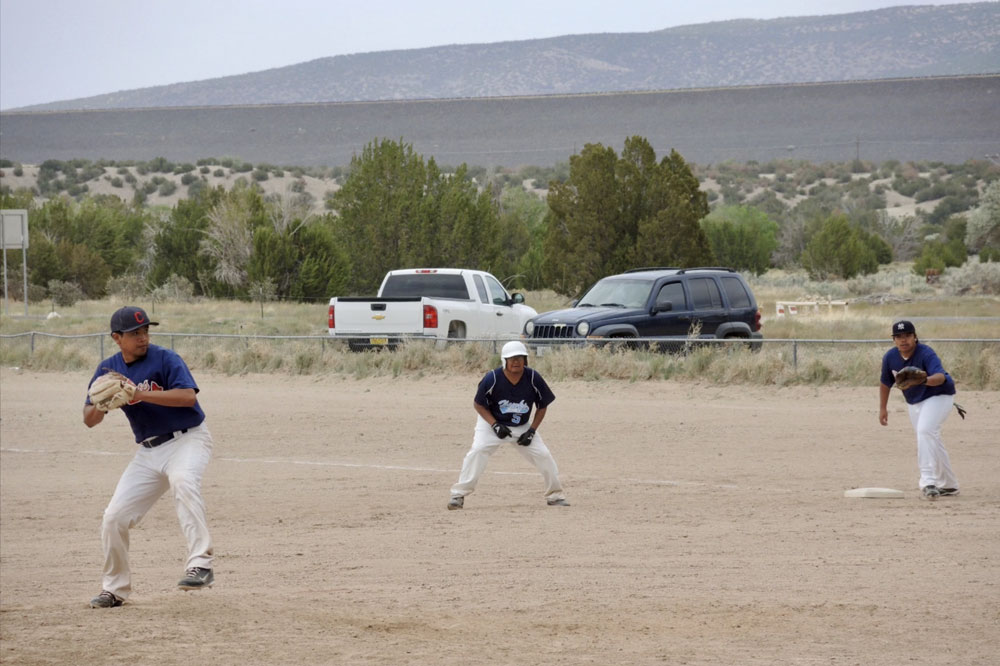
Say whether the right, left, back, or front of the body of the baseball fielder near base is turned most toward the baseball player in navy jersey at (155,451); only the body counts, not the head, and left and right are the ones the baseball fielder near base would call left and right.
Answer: front

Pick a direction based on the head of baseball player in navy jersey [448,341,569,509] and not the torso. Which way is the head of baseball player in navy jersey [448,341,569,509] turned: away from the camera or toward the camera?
toward the camera

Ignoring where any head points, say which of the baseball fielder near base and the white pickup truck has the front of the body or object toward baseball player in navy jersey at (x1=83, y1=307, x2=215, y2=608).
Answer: the baseball fielder near base

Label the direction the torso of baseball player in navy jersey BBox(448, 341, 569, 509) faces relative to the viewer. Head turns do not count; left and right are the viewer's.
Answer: facing the viewer

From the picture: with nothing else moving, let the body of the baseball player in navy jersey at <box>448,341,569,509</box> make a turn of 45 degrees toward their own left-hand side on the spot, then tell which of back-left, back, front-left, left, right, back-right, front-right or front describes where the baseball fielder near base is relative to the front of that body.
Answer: front-left

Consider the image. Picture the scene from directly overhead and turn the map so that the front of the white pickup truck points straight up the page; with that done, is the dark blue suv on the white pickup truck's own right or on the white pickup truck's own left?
on the white pickup truck's own right

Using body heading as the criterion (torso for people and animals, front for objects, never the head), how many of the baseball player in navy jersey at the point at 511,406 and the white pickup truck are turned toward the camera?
1

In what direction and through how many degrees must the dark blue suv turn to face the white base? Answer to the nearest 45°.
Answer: approximately 45° to its left

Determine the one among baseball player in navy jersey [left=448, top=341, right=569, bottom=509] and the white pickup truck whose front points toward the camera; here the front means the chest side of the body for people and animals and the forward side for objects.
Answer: the baseball player in navy jersey

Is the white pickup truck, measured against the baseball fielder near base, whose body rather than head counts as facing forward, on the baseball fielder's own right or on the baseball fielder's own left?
on the baseball fielder's own right

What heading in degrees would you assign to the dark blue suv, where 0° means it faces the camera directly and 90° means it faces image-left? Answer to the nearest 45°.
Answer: approximately 45°

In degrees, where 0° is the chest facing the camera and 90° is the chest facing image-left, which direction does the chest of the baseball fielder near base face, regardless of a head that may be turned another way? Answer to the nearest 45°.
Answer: approximately 45°

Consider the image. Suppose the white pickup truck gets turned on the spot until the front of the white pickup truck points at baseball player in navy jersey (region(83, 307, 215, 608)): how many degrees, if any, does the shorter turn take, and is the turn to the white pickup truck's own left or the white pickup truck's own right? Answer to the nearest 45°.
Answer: approximately 135° to the white pickup truck's own right

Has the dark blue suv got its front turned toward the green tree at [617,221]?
no

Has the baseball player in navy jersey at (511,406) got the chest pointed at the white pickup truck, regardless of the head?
no

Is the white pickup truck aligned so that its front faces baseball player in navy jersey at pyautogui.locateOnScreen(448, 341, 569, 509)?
no

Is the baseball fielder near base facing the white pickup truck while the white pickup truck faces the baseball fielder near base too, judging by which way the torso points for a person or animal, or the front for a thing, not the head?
no
